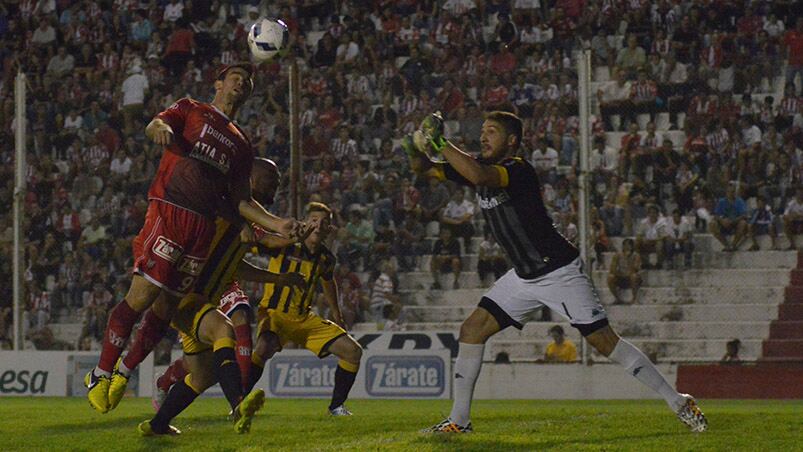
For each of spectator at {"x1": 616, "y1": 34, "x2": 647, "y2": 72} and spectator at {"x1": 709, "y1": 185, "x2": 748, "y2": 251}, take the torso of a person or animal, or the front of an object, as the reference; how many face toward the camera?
2

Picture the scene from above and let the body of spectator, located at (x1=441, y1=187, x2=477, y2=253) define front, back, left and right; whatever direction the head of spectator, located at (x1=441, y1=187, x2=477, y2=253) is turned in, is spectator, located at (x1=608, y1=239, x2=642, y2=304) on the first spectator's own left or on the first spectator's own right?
on the first spectator's own left

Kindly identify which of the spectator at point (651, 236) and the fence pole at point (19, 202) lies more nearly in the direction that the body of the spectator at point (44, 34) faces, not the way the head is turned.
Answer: the fence pole

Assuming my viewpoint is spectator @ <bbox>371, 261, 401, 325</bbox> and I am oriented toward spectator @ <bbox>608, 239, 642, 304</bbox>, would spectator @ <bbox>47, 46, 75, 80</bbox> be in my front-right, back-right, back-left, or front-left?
back-left

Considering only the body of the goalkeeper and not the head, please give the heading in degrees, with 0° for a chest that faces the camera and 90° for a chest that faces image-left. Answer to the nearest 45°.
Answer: approximately 45°
